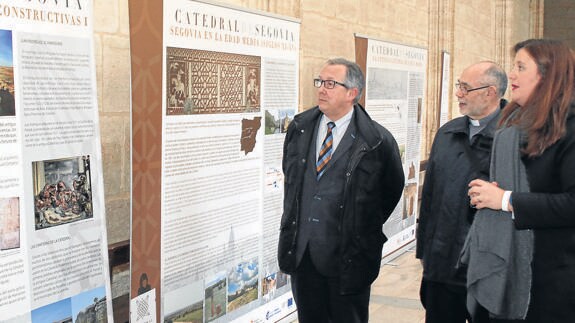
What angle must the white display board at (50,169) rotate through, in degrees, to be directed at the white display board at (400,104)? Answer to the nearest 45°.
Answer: approximately 90° to its left

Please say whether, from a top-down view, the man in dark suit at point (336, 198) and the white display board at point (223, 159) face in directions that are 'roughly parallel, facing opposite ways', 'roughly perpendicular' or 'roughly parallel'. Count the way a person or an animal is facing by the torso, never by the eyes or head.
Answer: roughly perpendicular

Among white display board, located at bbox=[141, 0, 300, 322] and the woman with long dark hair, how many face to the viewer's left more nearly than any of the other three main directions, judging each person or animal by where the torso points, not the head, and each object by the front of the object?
1

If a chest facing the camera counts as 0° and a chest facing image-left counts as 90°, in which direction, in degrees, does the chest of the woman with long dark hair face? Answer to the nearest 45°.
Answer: approximately 90°

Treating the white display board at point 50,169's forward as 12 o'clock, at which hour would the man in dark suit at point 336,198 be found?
The man in dark suit is roughly at 10 o'clock from the white display board.

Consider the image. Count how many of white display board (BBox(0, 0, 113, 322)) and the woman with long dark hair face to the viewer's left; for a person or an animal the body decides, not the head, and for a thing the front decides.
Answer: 1

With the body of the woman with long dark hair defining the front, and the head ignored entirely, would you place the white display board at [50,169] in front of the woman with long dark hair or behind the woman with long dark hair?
in front

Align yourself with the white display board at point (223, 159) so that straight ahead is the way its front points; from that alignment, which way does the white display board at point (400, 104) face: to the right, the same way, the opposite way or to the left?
the same way

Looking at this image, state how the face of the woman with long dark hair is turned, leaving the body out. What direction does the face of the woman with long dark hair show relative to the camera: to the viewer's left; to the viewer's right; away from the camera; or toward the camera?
to the viewer's left

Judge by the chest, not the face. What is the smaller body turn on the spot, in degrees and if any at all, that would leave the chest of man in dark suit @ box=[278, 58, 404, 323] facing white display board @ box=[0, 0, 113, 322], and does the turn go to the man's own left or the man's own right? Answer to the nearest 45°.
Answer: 0° — they already face it

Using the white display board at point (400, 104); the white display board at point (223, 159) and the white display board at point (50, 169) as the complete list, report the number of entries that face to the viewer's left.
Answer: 0

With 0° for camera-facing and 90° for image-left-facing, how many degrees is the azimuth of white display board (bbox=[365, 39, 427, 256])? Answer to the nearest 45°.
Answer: approximately 315°

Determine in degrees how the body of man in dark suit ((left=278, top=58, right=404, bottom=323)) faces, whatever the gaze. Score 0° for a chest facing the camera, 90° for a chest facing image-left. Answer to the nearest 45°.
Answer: approximately 45°

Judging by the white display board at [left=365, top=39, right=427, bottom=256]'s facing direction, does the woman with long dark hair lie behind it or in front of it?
in front

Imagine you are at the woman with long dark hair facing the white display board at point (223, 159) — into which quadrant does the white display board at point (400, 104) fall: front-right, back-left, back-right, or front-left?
front-right

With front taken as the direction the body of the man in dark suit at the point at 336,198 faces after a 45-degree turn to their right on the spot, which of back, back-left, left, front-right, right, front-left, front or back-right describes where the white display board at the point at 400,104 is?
right
